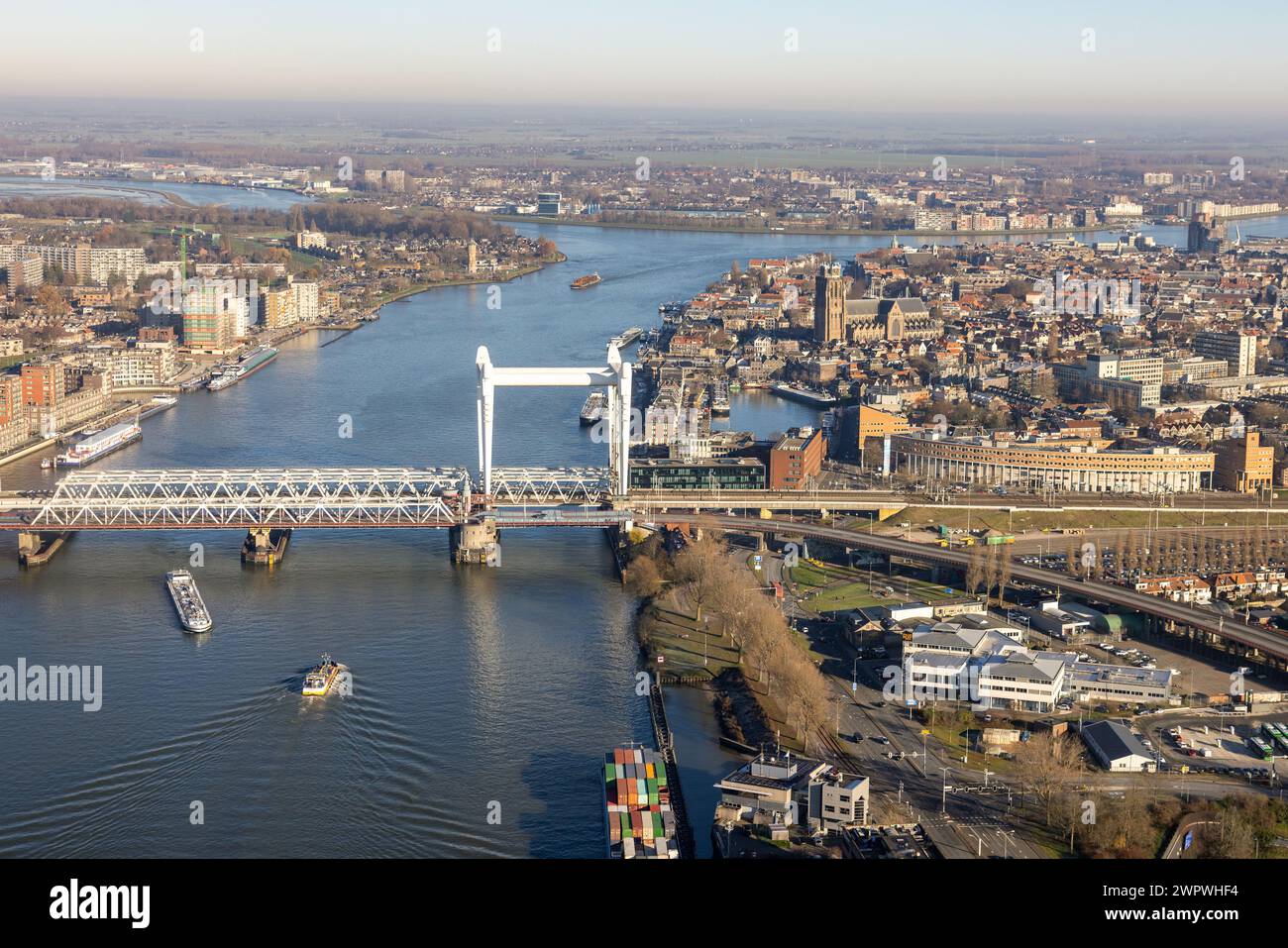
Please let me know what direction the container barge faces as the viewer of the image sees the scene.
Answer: facing away from the viewer

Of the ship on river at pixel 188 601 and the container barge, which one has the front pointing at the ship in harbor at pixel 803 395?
the container barge

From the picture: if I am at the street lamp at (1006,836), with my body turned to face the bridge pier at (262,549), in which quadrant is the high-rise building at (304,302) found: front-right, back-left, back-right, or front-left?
front-right

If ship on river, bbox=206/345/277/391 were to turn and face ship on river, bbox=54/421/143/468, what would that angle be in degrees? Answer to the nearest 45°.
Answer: approximately 135° to its right

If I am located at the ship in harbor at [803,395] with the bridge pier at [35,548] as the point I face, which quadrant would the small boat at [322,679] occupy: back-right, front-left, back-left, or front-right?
front-left

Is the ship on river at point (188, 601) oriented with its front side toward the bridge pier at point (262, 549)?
no

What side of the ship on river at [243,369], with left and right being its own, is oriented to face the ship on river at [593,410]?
right

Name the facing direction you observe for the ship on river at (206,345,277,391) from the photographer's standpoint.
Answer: facing away from the viewer and to the right of the viewer

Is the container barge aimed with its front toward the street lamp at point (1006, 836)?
no

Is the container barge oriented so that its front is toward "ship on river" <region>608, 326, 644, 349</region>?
yes

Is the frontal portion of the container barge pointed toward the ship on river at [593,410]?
yes

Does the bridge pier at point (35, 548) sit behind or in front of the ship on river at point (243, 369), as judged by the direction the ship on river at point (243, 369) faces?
behind
